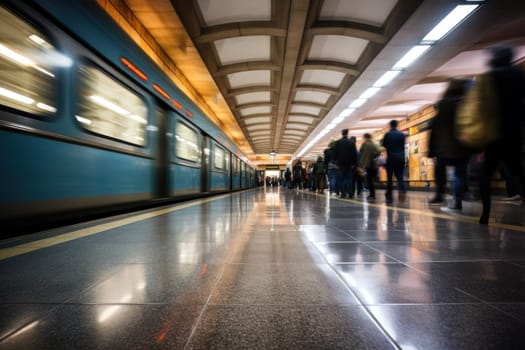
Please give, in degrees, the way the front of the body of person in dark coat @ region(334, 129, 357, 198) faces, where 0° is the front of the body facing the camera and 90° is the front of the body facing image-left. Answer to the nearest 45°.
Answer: approximately 180°

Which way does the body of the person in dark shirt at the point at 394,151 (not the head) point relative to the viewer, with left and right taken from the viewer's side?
facing away from the viewer
